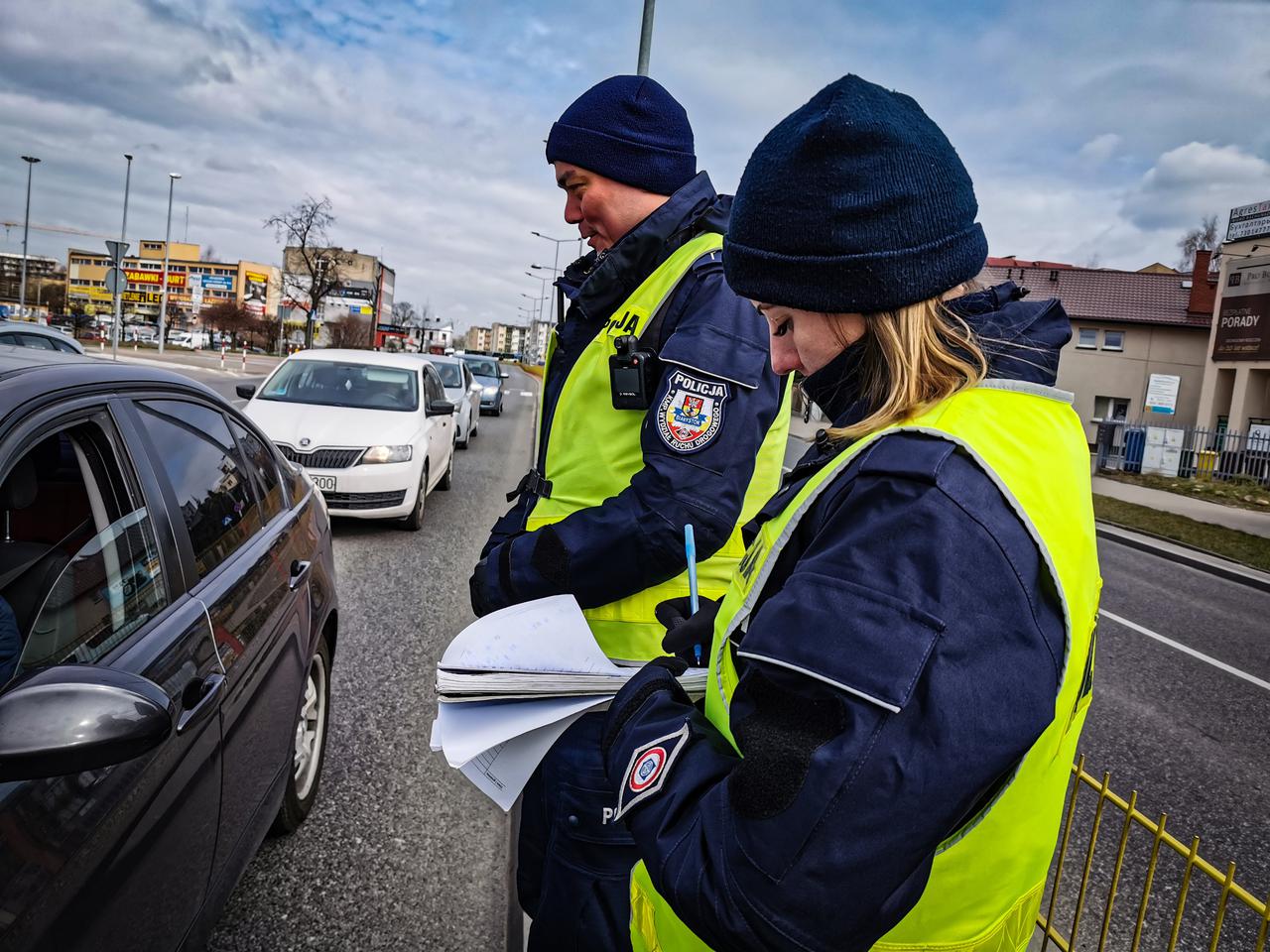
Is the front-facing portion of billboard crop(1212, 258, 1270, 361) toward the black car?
yes

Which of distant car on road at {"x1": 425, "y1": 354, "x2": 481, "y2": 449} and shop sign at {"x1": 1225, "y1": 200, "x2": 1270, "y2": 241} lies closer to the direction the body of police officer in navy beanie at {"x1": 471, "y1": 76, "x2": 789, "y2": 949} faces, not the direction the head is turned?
the distant car on road

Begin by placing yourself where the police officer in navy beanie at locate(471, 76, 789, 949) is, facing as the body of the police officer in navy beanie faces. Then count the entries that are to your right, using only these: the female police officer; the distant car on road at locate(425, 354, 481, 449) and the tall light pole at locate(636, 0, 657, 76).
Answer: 2

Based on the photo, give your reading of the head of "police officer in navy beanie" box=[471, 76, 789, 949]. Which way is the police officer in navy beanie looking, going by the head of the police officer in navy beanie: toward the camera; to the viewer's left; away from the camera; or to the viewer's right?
to the viewer's left

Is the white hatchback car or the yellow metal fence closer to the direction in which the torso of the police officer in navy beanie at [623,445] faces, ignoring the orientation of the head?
the white hatchback car

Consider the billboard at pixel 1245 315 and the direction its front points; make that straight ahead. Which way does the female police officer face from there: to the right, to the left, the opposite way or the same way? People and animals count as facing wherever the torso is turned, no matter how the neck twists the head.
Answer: to the right

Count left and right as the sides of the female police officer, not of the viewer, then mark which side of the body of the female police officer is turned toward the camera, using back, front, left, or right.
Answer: left

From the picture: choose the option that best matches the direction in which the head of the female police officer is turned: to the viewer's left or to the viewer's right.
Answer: to the viewer's left

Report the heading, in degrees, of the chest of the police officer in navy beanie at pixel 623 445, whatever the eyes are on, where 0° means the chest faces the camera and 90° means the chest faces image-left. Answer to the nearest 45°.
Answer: approximately 90°

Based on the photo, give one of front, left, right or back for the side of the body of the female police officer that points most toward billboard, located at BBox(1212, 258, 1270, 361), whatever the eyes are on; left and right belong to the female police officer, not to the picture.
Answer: right

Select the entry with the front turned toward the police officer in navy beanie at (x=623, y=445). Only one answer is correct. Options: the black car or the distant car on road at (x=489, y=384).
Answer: the distant car on road

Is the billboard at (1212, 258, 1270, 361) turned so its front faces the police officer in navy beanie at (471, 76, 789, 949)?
yes
